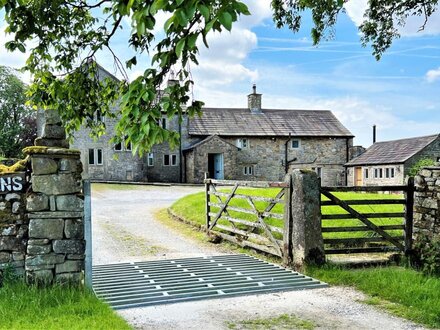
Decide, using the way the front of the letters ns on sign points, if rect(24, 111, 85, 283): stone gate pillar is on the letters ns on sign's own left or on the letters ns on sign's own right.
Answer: on the letters ns on sign's own left

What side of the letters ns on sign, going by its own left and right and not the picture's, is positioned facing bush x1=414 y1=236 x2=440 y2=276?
left

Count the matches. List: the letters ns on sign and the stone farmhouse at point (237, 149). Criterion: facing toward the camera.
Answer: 2

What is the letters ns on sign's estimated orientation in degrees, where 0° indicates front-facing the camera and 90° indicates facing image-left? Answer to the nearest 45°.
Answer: approximately 0°

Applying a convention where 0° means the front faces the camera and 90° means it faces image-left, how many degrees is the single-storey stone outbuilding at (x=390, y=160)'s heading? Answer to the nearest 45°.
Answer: approximately 45°

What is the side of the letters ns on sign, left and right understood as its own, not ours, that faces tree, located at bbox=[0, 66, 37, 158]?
back

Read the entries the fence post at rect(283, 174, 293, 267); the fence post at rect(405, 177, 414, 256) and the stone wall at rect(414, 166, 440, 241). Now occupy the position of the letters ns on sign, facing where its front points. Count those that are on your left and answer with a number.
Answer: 3

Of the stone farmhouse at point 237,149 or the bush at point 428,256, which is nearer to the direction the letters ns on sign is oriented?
the bush

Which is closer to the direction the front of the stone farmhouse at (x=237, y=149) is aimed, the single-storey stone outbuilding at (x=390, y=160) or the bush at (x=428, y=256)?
the bush

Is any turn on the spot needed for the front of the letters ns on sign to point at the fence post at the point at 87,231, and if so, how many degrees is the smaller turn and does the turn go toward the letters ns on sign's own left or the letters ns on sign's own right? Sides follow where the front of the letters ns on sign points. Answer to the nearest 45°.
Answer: approximately 90° to the letters ns on sign's own left

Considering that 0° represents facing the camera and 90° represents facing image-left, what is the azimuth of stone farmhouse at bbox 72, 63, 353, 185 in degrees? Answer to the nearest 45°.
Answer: approximately 0°
